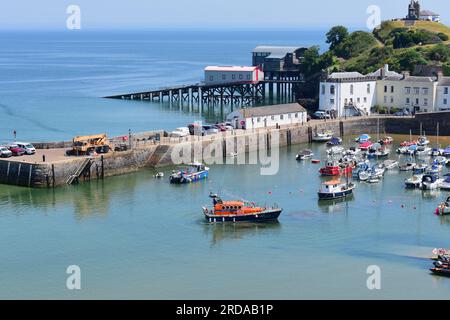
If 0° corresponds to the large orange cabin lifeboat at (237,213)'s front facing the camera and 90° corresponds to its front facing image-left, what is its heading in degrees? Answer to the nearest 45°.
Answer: approximately 270°

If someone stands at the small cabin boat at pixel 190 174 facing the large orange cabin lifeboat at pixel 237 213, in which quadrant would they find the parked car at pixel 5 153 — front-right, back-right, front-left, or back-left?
back-right

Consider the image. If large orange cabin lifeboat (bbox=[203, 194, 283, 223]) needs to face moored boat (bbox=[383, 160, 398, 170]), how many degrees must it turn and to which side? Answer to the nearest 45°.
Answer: approximately 45° to its left

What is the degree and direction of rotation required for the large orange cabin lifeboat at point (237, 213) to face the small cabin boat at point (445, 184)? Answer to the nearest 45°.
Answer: approximately 45° to its left

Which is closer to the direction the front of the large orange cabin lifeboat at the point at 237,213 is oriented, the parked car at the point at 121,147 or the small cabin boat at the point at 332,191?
the small cabin boat

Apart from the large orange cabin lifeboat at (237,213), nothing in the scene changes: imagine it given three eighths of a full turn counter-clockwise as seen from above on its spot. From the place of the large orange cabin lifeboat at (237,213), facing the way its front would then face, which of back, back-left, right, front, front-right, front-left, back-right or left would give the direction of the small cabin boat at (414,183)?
right

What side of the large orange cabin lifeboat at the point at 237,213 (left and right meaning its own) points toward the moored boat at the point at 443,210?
front
